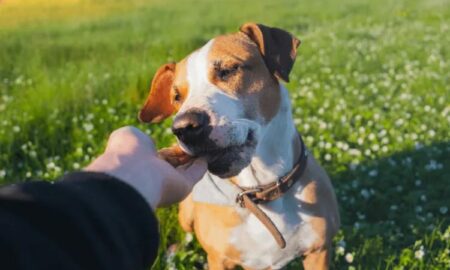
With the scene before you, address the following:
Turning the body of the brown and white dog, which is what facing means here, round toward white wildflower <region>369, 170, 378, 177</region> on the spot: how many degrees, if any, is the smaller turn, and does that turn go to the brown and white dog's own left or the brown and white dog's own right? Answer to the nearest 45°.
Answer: approximately 135° to the brown and white dog's own left

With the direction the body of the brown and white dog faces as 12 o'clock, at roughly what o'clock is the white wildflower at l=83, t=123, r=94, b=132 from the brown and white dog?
The white wildflower is roughly at 5 o'clock from the brown and white dog.

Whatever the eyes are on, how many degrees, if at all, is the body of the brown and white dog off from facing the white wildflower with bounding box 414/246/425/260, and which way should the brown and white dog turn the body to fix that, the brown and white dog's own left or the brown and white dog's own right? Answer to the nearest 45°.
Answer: approximately 90° to the brown and white dog's own left

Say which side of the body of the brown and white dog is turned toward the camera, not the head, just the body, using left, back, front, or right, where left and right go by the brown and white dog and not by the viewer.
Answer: front

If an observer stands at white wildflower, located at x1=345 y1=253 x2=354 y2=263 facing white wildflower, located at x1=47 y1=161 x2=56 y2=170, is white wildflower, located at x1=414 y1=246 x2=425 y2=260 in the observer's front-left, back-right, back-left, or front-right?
back-right

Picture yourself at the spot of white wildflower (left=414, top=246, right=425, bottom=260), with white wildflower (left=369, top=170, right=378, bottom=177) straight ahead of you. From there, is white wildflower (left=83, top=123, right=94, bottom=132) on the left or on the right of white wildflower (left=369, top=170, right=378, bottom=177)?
left

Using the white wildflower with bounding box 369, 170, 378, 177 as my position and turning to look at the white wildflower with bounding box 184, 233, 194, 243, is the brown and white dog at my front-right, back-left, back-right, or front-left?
front-left

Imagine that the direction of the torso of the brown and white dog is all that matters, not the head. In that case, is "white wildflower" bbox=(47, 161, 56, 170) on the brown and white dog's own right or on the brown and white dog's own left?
on the brown and white dog's own right

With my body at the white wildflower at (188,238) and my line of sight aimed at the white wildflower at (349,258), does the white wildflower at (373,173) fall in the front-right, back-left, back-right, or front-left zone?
front-left

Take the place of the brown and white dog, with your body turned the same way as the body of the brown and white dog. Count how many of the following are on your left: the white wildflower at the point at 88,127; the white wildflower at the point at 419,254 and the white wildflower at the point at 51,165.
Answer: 1

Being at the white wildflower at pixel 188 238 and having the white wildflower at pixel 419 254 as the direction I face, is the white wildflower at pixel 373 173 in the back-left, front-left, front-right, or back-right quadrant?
front-left
